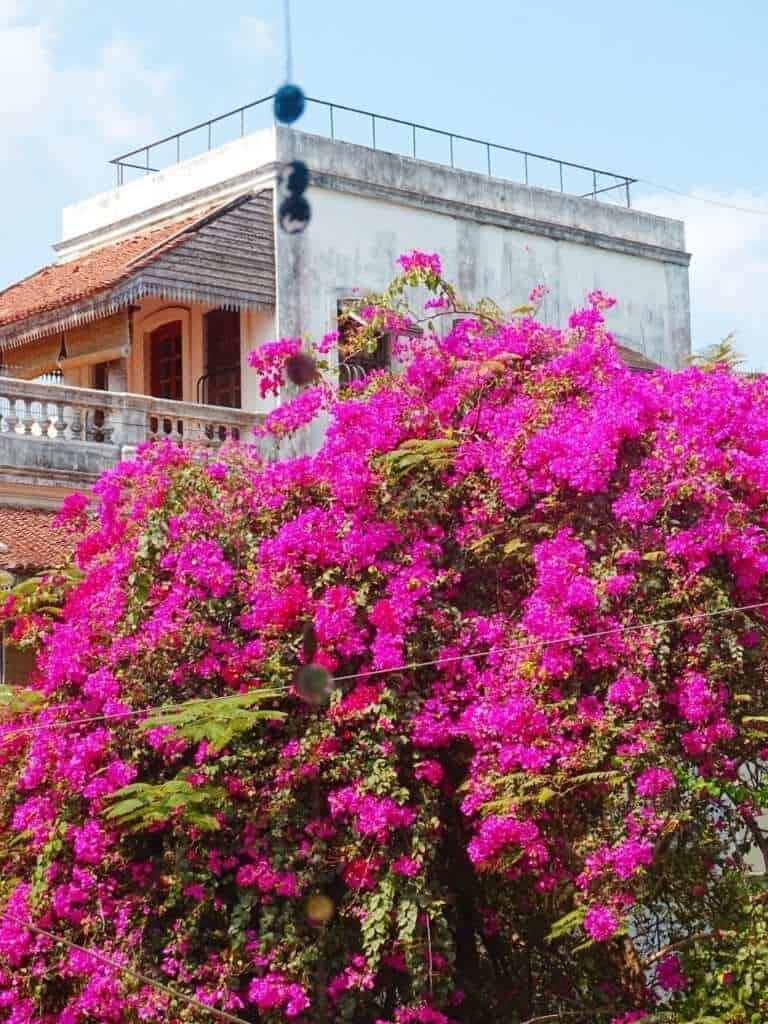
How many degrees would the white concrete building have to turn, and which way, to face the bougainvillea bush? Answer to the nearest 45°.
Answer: approximately 45° to its left

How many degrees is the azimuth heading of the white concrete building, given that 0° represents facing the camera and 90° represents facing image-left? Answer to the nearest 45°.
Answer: approximately 45°

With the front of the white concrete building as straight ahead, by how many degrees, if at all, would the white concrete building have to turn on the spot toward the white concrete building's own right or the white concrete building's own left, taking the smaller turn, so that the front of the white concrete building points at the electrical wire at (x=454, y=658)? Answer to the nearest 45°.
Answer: approximately 45° to the white concrete building's own left
